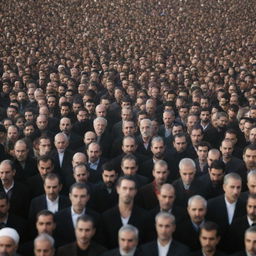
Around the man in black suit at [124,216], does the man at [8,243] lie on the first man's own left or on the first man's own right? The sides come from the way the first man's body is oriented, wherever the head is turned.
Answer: on the first man's own right

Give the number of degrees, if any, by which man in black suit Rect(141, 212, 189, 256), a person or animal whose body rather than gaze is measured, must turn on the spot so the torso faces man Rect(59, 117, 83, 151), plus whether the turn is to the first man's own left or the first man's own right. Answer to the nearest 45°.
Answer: approximately 135° to the first man's own right

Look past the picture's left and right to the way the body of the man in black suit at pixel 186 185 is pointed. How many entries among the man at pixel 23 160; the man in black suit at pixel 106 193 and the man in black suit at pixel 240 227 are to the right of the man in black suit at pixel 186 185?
2

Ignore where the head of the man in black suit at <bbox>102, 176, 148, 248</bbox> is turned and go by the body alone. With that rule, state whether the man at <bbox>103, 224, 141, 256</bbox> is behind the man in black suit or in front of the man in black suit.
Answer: in front

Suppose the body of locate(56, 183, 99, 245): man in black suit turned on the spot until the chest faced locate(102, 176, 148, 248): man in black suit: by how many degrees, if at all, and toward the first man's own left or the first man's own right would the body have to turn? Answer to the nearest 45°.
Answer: approximately 90° to the first man's own left

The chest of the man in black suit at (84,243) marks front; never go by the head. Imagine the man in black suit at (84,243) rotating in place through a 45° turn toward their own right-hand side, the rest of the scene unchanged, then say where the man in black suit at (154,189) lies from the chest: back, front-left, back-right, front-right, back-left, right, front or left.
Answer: back

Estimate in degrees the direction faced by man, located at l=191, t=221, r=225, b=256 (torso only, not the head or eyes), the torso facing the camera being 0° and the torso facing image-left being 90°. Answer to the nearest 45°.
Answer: approximately 0°

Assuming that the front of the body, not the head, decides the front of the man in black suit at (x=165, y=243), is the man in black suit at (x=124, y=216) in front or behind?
behind

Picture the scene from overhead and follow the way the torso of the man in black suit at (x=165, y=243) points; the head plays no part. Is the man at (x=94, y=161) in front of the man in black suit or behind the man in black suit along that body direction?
behind

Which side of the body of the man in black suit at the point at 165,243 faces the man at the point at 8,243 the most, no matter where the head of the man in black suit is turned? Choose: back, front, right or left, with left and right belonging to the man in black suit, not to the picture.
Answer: right

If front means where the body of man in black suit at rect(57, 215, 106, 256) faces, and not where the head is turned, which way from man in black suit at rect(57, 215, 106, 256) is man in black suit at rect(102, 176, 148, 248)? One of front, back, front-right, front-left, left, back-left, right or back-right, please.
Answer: back-left

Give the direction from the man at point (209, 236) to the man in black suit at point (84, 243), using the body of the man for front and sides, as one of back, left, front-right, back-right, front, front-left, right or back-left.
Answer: right

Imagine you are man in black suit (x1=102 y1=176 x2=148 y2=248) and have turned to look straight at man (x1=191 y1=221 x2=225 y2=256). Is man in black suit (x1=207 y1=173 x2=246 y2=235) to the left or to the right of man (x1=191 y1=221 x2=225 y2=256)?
left
